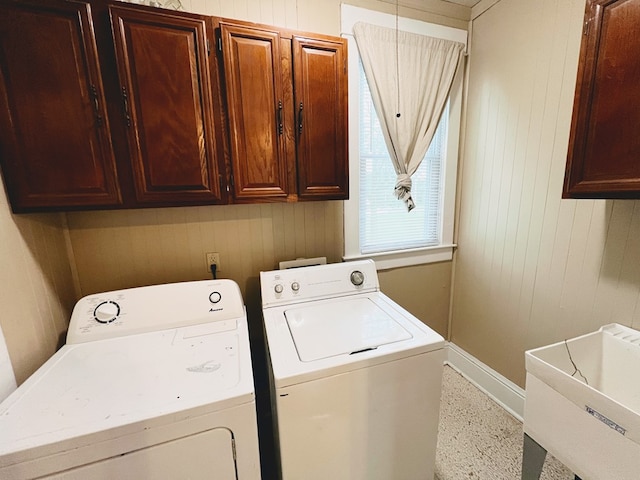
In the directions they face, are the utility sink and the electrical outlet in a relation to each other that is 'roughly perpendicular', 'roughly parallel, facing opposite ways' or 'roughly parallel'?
roughly perpendicular

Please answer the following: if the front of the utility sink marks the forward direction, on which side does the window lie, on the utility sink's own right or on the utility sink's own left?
on the utility sink's own right

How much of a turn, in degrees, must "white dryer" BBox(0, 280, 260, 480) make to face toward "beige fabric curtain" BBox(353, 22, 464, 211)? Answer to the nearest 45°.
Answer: approximately 90° to its left

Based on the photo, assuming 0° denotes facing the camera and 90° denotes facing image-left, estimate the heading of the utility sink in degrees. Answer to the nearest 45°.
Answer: approximately 45°

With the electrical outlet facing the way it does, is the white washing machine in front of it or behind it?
in front

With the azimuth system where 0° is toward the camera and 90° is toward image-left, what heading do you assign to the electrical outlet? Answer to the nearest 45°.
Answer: approximately 0°

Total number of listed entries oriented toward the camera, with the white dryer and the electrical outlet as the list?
2

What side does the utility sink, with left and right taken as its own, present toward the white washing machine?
front

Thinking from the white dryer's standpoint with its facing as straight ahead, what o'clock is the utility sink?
The utility sink is roughly at 10 o'clock from the white dryer.

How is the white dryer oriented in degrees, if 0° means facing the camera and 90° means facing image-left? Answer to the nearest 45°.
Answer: approximately 0°

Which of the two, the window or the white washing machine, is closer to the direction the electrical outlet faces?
the white washing machine

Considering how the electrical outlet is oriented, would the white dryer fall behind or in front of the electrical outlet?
in front
